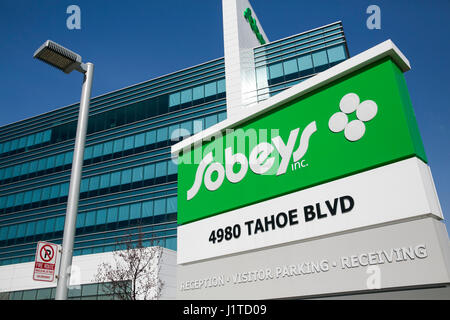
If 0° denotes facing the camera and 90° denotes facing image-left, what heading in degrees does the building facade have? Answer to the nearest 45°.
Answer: approximately 45°

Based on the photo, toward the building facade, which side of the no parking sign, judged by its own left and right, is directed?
back

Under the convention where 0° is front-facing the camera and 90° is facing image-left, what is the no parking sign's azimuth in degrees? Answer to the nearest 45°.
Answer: approximately 0°
